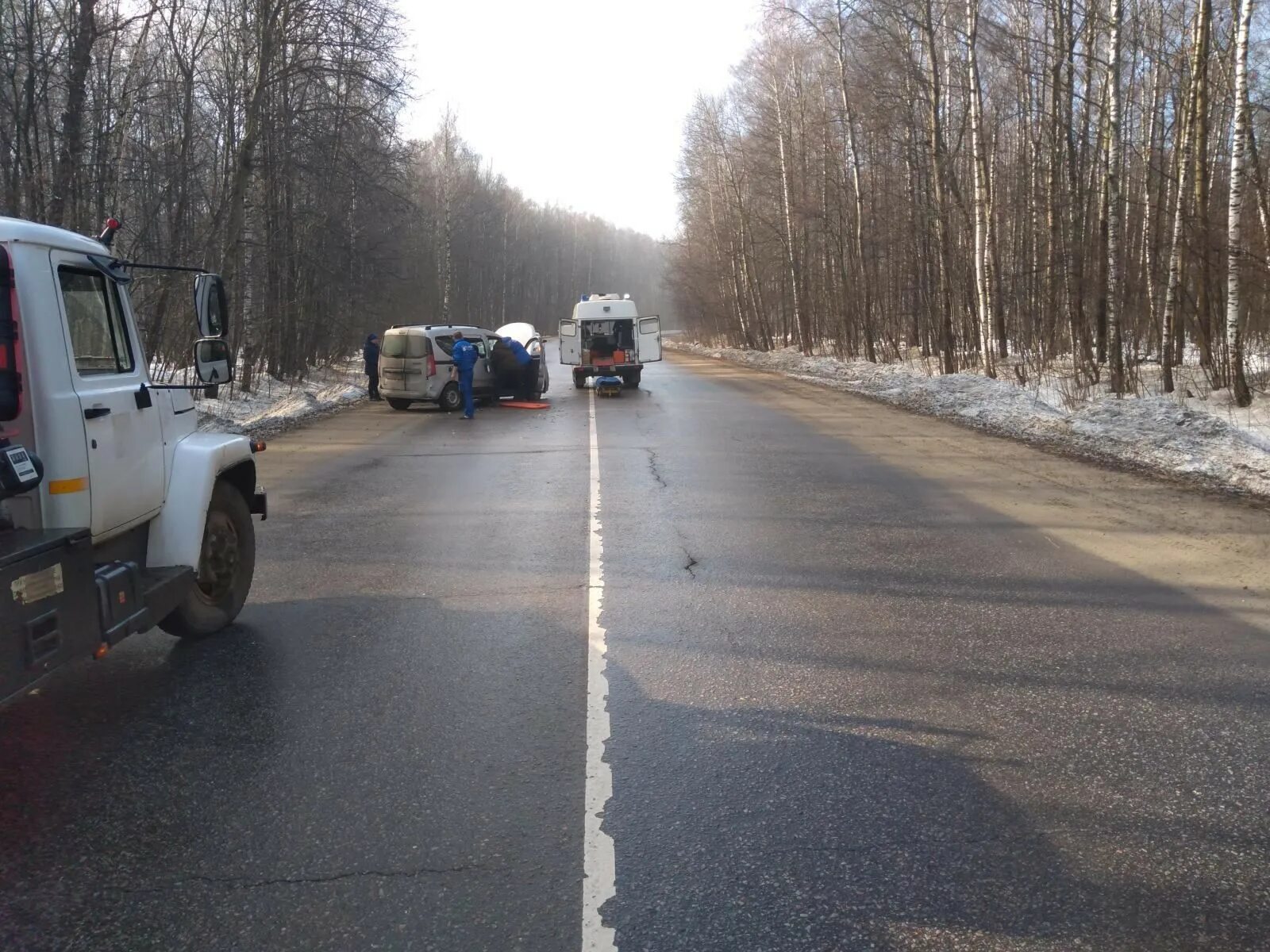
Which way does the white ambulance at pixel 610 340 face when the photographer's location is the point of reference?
facing away from the viewer

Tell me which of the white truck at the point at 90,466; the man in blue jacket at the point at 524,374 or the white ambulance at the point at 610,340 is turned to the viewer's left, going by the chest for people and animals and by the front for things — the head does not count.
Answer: the man in blue jacket

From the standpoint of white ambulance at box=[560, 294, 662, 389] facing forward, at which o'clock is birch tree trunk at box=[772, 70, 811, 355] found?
The birch tree trunk is roughly at 1 o'clock from the white ambulance.

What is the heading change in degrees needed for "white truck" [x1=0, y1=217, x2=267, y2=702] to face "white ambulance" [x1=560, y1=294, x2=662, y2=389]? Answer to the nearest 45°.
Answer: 0° — it already faces it

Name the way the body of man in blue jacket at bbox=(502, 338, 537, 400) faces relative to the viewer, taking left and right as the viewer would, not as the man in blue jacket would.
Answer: facing to the left of the viewer

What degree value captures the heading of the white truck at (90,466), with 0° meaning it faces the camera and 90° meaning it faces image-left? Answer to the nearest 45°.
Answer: approximately 225°

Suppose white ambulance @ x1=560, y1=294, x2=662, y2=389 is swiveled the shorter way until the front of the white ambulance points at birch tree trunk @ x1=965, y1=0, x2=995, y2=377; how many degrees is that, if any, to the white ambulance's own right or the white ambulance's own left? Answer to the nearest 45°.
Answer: approximately 135° to the white ambulance's own right
